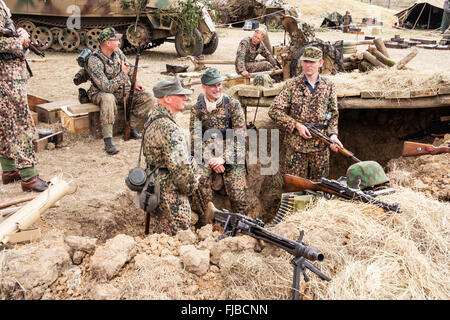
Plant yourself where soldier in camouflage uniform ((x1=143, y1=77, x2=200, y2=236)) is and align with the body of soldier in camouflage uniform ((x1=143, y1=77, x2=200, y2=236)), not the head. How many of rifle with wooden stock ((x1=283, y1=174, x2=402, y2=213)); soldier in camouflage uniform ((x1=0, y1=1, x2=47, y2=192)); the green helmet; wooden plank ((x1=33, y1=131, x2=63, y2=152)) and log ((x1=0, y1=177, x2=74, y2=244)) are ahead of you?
2

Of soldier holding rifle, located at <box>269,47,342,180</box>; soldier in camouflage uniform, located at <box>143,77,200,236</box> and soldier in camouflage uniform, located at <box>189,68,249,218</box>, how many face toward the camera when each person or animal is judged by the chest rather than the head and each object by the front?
2

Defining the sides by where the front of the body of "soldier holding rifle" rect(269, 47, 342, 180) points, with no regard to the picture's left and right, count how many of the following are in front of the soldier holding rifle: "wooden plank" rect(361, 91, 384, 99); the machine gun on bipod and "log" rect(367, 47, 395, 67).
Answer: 1

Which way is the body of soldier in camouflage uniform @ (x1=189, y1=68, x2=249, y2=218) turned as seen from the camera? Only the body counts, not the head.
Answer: toward the camera

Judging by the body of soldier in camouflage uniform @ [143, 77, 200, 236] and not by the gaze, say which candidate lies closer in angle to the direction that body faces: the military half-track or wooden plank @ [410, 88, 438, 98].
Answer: the wooden plank

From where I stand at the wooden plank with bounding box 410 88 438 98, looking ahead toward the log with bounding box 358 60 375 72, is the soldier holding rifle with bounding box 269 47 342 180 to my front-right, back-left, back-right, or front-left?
back-left

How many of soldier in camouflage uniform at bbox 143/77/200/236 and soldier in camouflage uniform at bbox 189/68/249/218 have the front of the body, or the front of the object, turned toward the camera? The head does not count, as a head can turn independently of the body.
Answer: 1

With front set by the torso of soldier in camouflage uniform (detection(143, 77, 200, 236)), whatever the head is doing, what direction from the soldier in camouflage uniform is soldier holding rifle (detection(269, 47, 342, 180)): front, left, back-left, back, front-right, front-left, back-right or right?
front-left

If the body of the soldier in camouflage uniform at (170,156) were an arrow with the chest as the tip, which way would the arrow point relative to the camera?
to the viewer's right

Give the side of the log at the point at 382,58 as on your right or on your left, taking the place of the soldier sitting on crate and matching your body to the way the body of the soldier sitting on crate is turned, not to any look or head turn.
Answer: on your left
